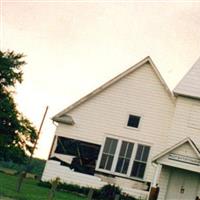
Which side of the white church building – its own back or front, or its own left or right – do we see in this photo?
front

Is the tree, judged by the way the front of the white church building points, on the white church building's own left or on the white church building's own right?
on the white church building's own right
